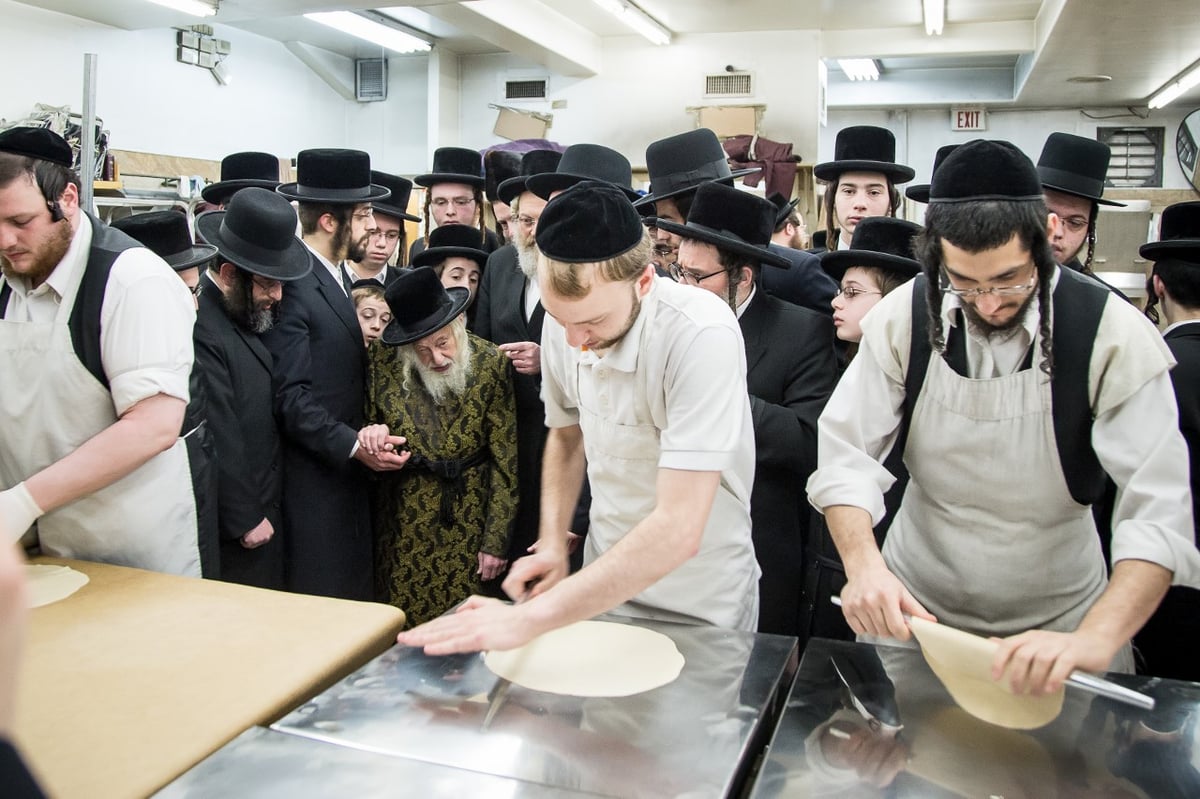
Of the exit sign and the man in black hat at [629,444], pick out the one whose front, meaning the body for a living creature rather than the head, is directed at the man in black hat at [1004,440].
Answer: the exit sign

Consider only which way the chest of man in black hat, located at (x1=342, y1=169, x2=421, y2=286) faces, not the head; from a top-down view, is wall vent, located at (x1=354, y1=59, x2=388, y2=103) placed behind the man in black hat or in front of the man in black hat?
behind

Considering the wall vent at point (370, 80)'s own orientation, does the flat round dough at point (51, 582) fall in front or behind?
in front

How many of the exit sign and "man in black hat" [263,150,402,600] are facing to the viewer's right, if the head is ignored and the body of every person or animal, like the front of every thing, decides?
1

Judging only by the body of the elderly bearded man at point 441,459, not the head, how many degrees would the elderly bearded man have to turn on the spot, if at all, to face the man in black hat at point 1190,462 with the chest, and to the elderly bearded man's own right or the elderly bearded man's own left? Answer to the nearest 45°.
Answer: approximately 45° to the elderly bearded man's own left

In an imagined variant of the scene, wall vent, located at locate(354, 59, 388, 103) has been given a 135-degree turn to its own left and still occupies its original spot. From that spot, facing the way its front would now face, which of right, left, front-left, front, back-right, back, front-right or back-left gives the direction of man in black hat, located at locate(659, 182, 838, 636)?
back-right

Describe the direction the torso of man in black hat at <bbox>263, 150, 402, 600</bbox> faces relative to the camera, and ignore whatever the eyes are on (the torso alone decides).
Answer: to the viewer's right

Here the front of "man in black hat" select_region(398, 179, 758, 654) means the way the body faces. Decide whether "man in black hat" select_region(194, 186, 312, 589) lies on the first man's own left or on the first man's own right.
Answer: on the first man's own right

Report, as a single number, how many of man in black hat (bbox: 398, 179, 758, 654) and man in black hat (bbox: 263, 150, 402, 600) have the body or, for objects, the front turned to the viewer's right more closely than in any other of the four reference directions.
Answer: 1

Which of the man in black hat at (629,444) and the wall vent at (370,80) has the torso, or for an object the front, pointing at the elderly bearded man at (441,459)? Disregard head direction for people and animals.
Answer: the wall vent

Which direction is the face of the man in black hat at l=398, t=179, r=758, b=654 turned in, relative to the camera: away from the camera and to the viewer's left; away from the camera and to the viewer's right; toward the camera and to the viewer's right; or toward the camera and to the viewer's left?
toward the camera and to the viewer's left

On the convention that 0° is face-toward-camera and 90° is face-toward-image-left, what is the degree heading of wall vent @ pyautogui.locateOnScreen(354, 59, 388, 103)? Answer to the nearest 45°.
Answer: approximately 0°

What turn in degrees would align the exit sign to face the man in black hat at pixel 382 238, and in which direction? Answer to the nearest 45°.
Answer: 0° — it already faces them

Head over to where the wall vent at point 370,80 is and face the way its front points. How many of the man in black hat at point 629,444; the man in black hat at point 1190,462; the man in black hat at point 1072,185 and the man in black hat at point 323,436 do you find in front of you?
4
